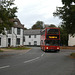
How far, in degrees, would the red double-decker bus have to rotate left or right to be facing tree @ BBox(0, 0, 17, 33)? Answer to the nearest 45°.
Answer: approximately 45° to its right

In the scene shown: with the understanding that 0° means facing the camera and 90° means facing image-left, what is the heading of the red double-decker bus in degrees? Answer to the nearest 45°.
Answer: approximately 0°
